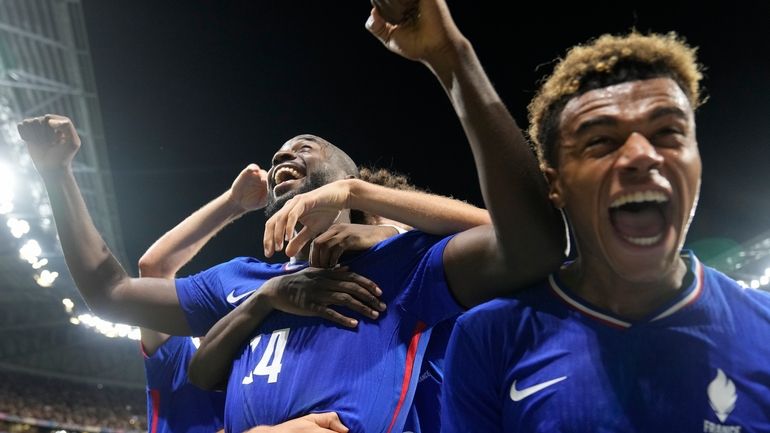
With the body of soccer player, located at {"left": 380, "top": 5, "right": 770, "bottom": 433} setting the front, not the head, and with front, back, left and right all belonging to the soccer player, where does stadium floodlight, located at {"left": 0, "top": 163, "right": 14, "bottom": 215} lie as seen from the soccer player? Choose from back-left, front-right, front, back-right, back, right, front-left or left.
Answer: back-right

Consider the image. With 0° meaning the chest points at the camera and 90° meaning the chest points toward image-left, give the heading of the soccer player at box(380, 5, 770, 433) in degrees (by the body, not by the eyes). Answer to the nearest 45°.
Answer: approximately 0°

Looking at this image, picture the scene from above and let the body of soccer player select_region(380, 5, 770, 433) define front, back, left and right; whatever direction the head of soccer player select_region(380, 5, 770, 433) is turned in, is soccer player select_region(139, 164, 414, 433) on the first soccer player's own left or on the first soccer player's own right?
on the first soccer player's own right
